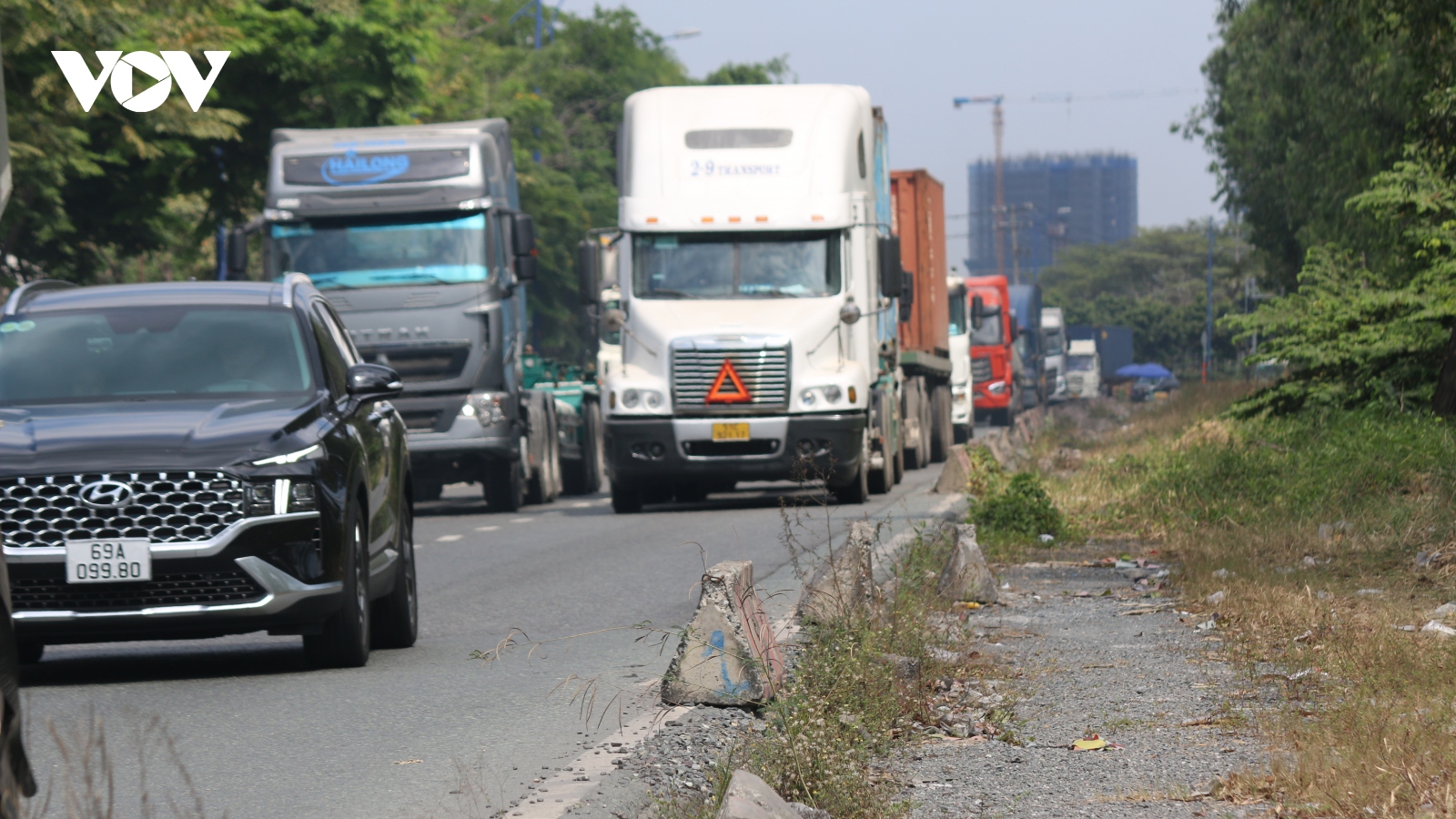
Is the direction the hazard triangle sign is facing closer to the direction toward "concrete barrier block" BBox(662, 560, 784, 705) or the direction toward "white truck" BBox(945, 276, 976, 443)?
the concrete barrier block

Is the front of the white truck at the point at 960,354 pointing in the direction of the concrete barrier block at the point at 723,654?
yes

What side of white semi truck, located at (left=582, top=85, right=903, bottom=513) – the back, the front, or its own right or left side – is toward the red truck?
back

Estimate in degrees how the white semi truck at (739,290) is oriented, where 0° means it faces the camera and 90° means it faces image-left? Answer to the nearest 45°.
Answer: approximately 0°

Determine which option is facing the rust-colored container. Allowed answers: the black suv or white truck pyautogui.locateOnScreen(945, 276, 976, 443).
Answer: the white truck

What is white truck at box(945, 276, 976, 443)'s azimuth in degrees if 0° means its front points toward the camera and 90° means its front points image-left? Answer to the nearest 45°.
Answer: approximately 0°
